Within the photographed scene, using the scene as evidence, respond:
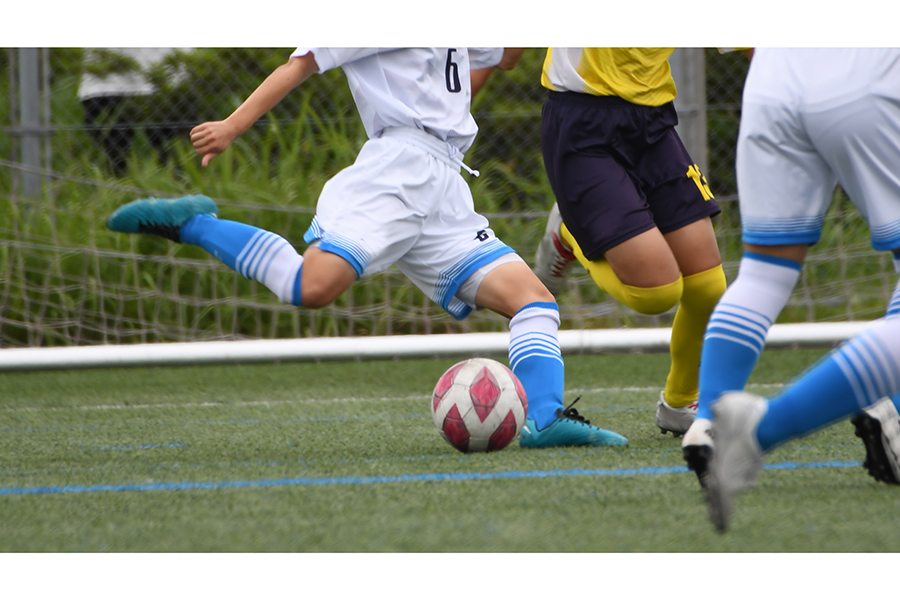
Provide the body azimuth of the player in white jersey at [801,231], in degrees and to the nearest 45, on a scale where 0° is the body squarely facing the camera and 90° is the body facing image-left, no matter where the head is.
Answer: approximately 225°

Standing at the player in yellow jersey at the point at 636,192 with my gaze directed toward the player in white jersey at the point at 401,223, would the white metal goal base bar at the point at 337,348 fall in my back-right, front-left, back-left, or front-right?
front-right

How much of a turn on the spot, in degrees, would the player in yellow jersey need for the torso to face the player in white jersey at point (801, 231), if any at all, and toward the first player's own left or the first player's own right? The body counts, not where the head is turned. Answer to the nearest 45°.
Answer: approximately 45° to the first player's own right

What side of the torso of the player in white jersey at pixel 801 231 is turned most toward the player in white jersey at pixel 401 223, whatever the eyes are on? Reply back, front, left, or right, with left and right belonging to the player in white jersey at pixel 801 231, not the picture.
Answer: left

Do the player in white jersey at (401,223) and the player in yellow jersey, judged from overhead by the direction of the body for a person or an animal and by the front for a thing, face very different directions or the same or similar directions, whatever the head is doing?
same or similar directions

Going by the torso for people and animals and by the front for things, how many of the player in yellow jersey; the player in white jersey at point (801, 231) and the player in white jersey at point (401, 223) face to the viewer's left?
0
